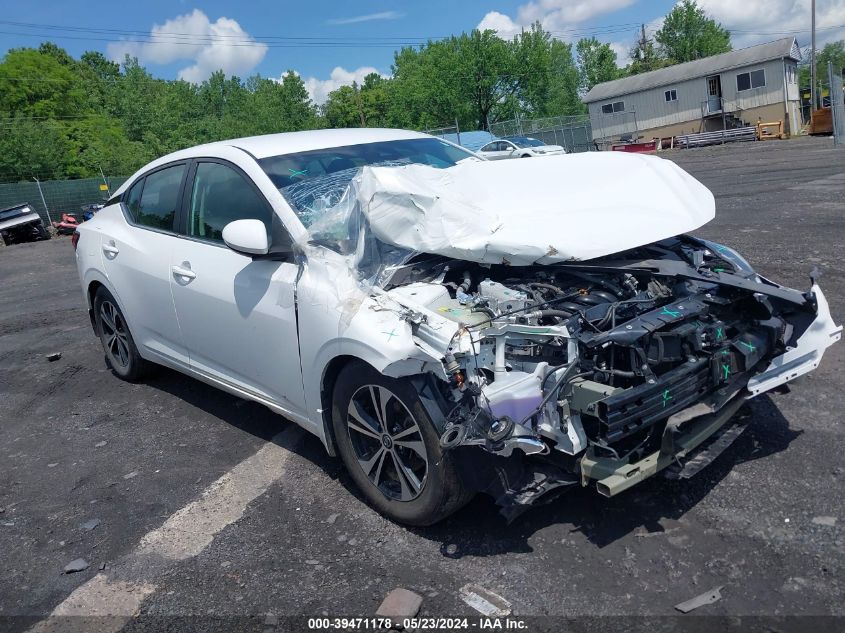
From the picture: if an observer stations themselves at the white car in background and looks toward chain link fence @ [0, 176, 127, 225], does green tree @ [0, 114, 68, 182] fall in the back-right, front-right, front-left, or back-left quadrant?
front-right

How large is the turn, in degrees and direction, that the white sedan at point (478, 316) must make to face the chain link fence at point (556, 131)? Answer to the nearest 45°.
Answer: approximately 135° to its left

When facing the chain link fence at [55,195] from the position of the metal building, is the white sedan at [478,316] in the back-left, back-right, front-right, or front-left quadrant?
front-left

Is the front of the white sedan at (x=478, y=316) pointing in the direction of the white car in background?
no

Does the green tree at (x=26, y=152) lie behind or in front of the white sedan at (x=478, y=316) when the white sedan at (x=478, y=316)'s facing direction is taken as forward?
behind

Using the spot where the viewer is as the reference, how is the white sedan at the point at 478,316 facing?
facing the viewer and to the right of the viewer

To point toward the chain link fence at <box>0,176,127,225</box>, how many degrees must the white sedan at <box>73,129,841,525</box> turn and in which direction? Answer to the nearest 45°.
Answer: approximately 180°

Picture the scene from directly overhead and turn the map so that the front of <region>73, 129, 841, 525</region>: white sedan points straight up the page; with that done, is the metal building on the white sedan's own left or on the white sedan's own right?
on the white sedan's own left

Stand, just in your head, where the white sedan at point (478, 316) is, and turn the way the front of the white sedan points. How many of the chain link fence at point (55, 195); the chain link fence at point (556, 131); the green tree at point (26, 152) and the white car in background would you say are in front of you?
0
